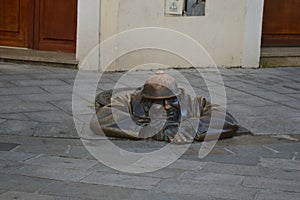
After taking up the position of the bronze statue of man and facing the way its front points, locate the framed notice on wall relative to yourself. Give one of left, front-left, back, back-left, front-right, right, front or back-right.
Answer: back

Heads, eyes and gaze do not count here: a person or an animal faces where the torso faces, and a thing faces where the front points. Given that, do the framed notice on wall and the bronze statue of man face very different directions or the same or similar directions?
same or similar directions

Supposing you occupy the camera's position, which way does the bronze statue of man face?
facing the viewer

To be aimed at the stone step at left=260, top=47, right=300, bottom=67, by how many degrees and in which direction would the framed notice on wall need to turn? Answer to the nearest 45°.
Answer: approximately 135° to its left

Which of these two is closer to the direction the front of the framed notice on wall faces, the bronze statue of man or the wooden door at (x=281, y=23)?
the bronze statue of man

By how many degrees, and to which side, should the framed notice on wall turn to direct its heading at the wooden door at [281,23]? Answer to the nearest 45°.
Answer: approximately 135° to its left

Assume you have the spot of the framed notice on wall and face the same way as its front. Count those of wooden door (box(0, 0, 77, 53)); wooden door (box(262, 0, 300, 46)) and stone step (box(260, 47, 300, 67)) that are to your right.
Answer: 1

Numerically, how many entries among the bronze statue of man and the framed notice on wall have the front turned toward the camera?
2

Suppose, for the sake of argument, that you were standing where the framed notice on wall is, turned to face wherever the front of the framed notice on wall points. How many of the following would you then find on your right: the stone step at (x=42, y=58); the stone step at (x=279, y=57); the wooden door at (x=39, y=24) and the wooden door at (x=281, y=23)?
2

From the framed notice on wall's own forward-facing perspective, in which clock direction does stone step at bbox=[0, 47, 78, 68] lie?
The stone step is roughly at 3 o'clock from the framed notice on wall.

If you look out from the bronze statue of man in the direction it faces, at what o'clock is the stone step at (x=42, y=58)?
The stone step is roughly at 5 o'clock from the bronze statue of man.

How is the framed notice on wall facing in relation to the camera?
toward the camera

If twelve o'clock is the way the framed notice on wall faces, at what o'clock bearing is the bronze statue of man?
The bronze statue of man is roughly at 12 o'clock from the framed notice on wall.
